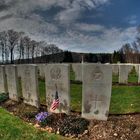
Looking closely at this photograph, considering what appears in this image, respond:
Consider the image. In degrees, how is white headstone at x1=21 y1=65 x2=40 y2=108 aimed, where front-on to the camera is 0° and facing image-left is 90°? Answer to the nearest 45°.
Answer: approximately 45°

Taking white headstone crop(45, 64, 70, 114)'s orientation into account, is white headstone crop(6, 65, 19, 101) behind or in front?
behind

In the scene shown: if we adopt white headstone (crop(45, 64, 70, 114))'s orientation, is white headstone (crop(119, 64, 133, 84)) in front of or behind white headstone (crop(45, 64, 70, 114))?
behind

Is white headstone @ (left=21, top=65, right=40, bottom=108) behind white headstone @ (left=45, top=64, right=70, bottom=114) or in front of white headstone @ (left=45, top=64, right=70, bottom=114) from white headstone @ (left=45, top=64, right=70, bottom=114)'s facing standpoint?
behind

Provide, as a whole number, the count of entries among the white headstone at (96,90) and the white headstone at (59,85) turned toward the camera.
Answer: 2

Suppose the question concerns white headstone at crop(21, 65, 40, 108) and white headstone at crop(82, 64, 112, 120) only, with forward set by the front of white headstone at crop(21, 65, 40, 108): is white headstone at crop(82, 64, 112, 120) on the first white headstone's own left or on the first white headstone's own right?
on the first white headstone's own left
